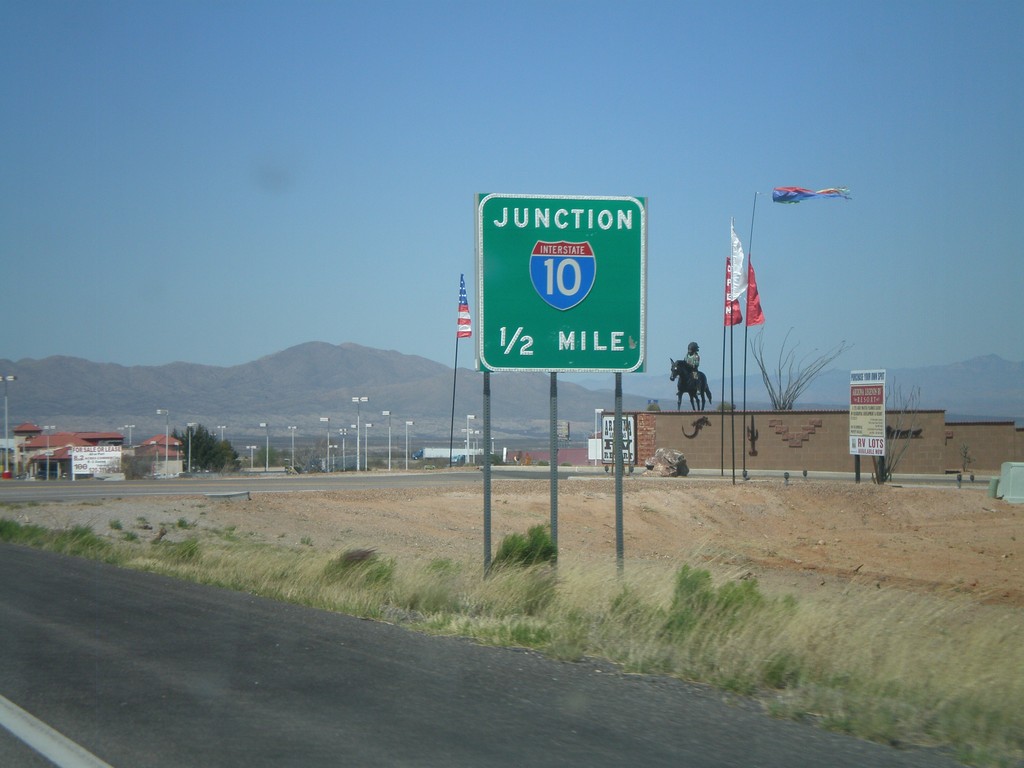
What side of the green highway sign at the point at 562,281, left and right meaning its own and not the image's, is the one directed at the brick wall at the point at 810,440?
back

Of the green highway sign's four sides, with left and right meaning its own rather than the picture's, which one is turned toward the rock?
back

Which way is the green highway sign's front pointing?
toward the camera

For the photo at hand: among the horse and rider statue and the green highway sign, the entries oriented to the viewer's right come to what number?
0

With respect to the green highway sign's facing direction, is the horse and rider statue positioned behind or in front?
behind

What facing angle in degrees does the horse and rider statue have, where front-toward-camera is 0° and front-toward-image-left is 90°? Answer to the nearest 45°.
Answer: approximately 45°

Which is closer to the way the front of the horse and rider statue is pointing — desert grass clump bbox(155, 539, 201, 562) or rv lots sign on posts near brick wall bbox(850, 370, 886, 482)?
the desert grass clump

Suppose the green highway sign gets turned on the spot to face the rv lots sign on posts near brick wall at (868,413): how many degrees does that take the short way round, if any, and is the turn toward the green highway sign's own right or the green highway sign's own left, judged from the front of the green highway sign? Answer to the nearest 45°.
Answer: approximately 135° to the green highway sign's own left

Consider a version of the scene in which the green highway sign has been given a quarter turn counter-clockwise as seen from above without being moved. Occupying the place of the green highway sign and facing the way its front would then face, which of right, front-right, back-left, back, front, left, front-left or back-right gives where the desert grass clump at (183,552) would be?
back-left
